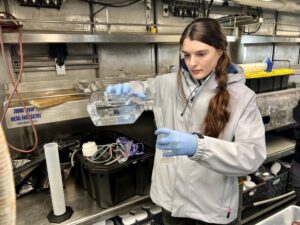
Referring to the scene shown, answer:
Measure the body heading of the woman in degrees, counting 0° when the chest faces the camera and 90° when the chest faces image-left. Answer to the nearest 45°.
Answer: approximately 45°

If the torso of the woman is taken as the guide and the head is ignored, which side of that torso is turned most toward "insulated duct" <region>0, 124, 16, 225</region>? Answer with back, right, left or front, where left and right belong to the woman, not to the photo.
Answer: front

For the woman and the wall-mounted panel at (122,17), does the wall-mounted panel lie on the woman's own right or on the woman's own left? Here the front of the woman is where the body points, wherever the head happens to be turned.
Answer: on the woman's own right

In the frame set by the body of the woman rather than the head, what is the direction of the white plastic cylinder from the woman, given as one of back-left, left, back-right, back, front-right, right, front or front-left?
front-right

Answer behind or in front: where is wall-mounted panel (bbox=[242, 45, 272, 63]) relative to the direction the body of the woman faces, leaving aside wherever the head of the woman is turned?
behind

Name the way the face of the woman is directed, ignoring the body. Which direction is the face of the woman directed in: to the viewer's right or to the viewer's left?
to the viewer's left

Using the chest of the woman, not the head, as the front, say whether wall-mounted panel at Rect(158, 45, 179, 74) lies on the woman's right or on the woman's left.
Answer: on the woman's right

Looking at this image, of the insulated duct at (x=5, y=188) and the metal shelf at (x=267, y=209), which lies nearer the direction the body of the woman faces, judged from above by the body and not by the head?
the insulated duct
